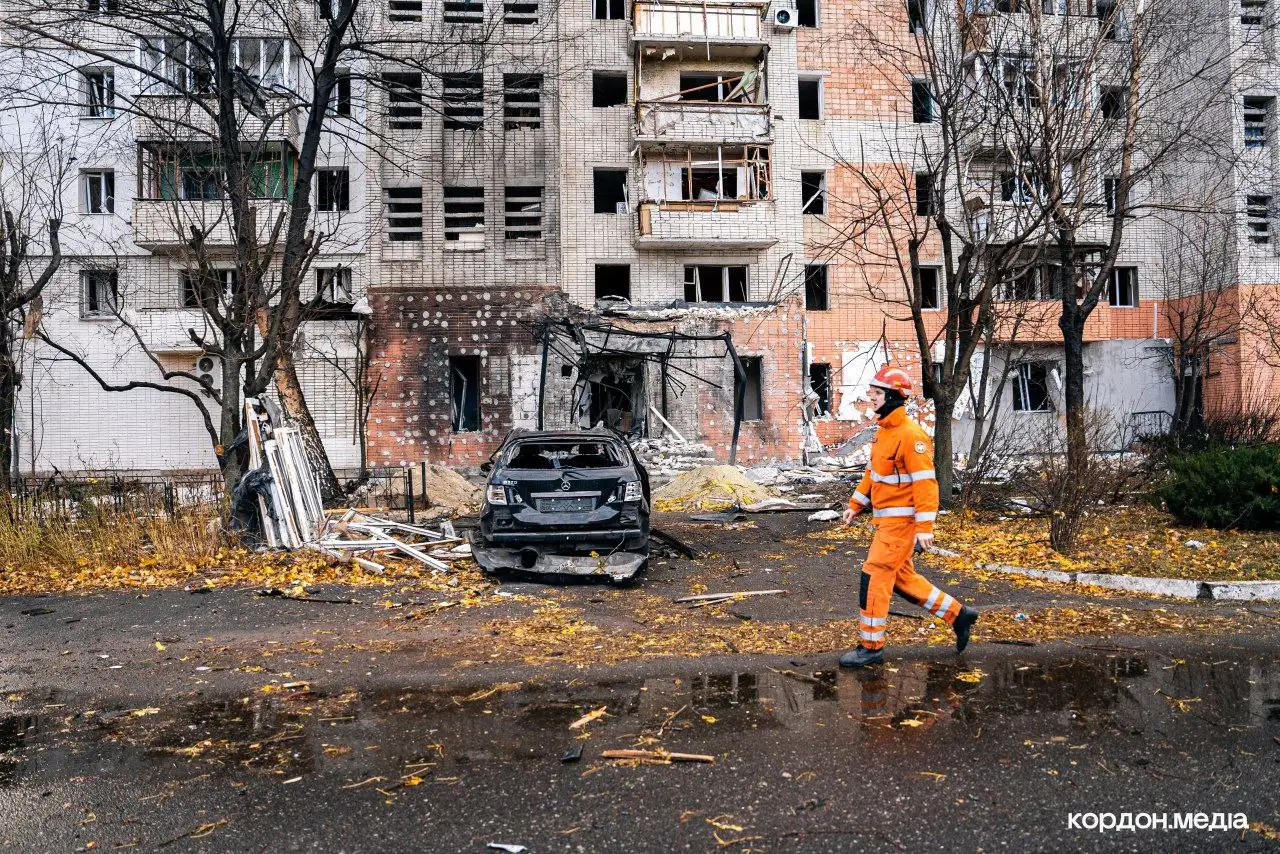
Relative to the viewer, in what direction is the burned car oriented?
away from the camera

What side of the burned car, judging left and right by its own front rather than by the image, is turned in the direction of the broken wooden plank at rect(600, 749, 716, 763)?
back

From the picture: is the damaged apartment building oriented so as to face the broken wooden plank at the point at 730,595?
yes

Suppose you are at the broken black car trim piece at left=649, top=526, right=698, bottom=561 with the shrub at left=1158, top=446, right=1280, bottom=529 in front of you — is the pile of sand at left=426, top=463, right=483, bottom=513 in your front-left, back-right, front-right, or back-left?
back-left

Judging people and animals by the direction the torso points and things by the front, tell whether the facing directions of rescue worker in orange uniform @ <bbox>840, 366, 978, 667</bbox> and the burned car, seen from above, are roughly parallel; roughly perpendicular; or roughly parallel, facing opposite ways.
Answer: roughly perpendicular

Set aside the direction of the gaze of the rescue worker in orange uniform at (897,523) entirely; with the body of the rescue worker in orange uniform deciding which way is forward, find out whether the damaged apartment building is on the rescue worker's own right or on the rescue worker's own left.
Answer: on the rescue worker's own right

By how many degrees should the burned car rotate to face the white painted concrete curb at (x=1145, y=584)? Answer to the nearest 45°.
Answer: approximately 90° to its right

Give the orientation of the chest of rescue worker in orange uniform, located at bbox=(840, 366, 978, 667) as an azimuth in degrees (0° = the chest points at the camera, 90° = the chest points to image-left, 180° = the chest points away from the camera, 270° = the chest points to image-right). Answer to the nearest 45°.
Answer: approximately 90°

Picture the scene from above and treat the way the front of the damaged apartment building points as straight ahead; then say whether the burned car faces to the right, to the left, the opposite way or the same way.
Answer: the opposite way

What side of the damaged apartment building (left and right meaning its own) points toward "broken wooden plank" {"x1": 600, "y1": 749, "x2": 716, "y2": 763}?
front

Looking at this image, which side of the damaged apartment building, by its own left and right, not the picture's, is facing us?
front

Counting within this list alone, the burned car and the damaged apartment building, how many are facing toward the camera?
1

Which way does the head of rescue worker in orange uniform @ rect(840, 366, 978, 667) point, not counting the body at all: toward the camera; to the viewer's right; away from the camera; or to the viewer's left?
to the viewer's left
